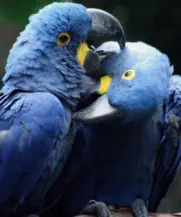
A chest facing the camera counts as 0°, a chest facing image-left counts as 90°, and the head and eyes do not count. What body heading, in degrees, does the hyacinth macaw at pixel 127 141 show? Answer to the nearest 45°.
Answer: approximately 45°

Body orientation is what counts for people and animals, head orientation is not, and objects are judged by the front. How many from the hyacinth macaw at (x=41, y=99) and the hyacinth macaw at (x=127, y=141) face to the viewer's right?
1

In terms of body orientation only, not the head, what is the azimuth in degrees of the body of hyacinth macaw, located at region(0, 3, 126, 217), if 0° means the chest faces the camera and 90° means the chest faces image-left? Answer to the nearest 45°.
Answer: approximately 270°
